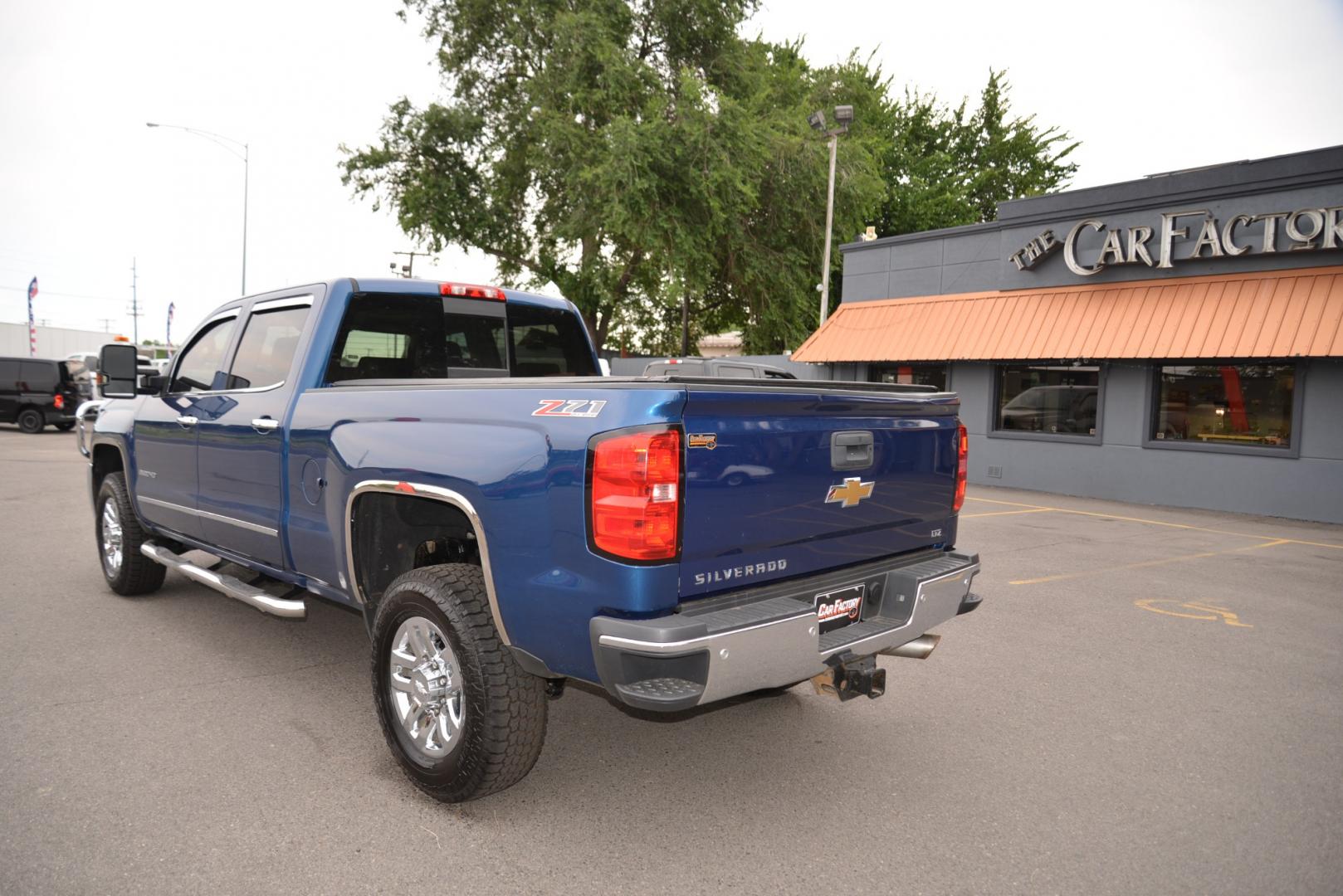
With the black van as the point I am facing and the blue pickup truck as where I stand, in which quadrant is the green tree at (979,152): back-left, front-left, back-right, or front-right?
front-right

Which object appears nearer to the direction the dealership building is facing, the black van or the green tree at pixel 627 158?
the black van

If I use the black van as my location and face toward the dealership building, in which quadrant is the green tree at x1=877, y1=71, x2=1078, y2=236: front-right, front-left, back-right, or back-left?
front-left

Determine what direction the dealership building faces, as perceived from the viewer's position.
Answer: facing the viewer and to the left of the viewer

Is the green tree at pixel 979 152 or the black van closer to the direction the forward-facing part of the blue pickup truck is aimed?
the black van

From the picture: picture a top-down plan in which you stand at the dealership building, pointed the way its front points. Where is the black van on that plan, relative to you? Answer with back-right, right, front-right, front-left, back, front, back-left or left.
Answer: front-right

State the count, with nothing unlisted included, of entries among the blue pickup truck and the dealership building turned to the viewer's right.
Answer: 0

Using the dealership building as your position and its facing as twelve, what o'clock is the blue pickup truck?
The blue pickup truck is roughly at 11 o'clock from the dealership building.

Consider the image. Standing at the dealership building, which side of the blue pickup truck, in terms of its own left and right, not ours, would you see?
right

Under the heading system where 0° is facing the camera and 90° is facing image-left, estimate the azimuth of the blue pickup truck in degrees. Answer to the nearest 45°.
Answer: approximately 135°

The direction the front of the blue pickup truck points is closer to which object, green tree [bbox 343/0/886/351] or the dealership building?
the green tree

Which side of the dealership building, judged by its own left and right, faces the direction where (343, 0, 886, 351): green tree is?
right

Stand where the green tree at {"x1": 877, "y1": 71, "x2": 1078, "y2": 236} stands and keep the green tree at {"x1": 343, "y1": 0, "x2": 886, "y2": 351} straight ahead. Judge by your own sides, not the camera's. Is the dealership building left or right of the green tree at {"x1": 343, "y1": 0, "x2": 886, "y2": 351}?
left

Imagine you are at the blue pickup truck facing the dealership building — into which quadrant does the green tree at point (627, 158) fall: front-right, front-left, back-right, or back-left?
front-left
